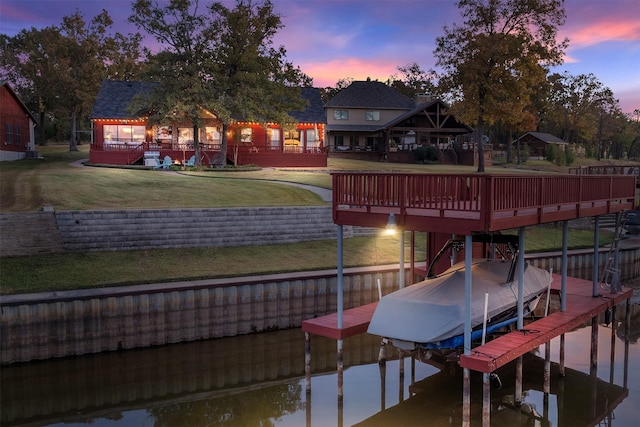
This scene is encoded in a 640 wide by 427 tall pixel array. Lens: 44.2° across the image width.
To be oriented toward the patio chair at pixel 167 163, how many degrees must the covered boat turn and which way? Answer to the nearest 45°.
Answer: approximately 90° to its left

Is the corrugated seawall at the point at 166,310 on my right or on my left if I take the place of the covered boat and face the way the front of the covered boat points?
on my left

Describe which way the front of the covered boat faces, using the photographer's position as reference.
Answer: facing away from the viewer and to the right of the viewer

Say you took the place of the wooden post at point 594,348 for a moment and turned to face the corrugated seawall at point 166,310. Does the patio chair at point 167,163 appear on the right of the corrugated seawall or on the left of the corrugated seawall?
right

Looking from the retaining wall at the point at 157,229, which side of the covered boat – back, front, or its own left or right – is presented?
left
